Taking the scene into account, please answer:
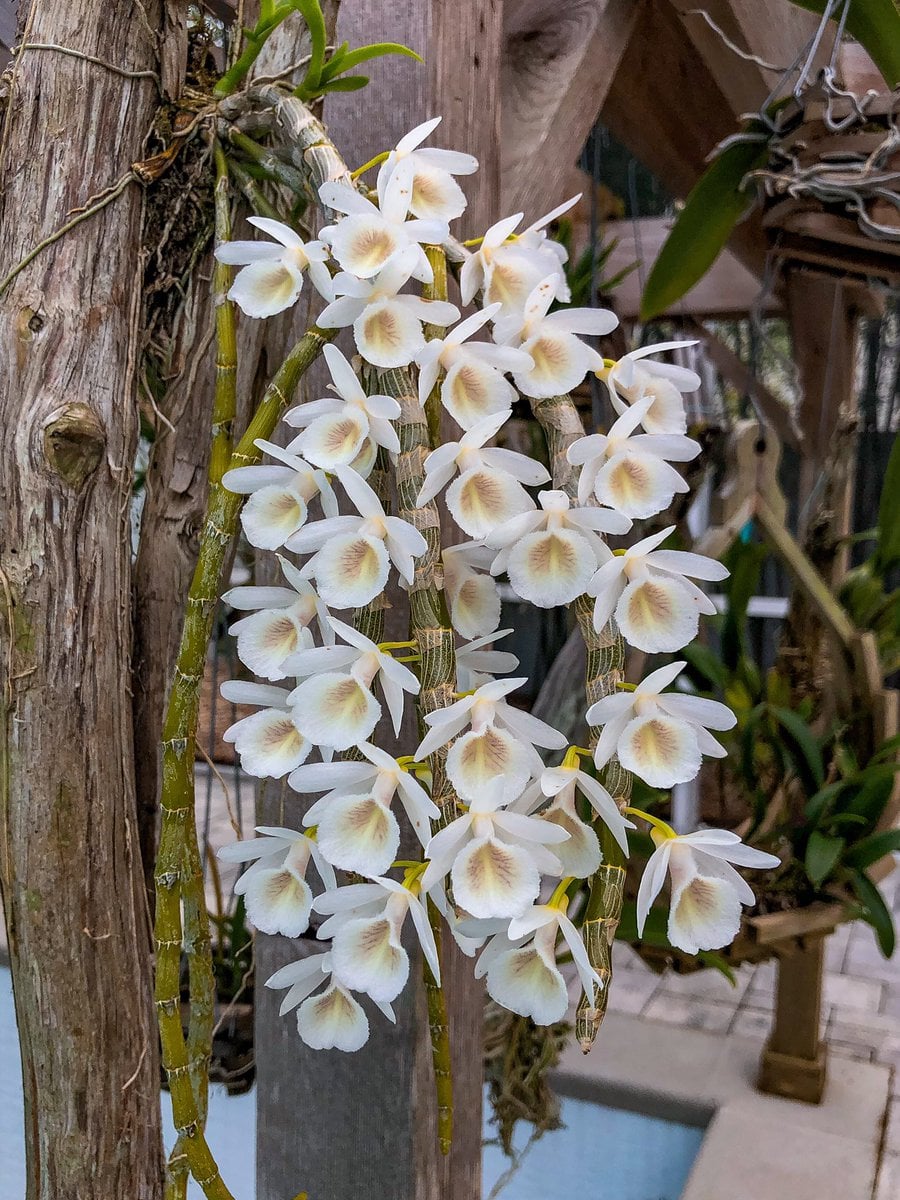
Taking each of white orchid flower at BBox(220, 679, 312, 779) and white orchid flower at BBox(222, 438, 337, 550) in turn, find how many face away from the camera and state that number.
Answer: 0

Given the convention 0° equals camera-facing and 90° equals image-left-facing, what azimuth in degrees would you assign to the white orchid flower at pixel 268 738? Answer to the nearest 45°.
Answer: approximately 45°
